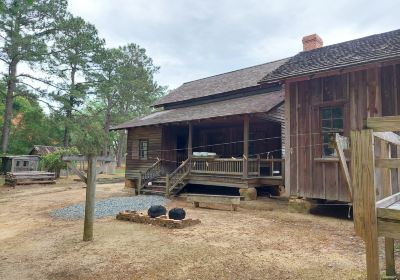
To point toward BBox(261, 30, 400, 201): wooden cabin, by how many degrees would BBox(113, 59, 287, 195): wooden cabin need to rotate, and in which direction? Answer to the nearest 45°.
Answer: approximately 90° to its left

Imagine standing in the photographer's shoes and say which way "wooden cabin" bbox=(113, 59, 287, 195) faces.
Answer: facing the viewer and to the left of the viewer

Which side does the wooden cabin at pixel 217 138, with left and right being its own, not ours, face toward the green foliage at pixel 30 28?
right

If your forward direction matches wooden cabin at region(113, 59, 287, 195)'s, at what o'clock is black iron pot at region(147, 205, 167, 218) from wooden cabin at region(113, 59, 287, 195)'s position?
The black iron pot is roughly at 11 o'clock from the wooden cabin.

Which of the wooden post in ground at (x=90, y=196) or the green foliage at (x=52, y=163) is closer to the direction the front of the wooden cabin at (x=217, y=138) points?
the wooden post in ground

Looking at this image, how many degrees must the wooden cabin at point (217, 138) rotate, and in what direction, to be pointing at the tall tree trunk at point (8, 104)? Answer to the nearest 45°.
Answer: approximately 90° to its right

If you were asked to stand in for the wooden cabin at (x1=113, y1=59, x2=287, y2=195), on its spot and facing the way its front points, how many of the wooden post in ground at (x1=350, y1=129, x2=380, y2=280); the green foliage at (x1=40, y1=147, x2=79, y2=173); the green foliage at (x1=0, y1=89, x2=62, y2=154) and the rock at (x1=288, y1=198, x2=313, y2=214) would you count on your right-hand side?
2

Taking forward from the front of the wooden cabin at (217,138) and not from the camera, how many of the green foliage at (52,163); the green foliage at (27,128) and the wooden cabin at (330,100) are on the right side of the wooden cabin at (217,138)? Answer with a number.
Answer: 2

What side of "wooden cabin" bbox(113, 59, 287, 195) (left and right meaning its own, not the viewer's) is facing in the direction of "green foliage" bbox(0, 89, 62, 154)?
right

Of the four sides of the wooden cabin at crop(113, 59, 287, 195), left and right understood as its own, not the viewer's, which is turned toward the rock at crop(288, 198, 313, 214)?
left

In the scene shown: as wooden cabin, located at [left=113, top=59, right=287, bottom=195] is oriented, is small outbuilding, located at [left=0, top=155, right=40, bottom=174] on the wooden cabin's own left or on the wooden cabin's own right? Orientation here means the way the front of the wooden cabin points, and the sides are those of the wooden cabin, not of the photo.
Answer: on the wooden cabin's own right

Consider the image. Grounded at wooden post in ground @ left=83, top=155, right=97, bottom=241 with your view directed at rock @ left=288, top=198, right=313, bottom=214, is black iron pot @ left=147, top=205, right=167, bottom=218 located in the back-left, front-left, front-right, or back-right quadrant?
front-left

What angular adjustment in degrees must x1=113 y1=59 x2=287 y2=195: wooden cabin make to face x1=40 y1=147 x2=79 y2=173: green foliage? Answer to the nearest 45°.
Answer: approximately 90° to its right
